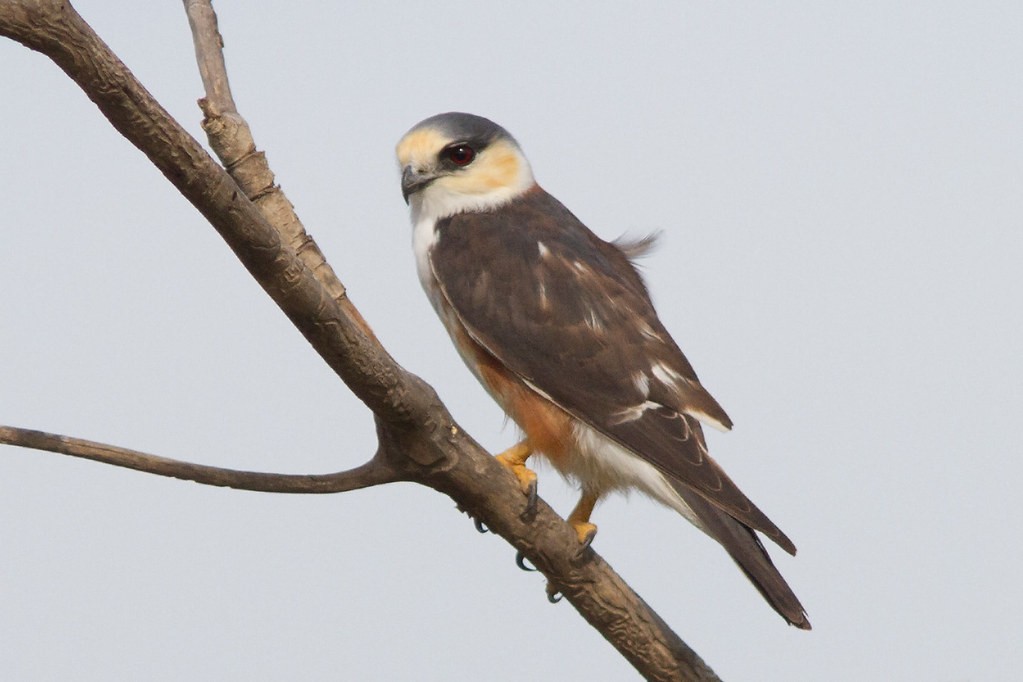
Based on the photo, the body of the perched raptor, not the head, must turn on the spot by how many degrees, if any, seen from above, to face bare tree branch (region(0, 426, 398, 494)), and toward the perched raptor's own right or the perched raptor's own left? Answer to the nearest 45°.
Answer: approximately 45° to the perched raptor's own left

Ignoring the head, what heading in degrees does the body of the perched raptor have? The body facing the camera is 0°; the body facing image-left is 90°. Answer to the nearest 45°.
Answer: approximately 90°
